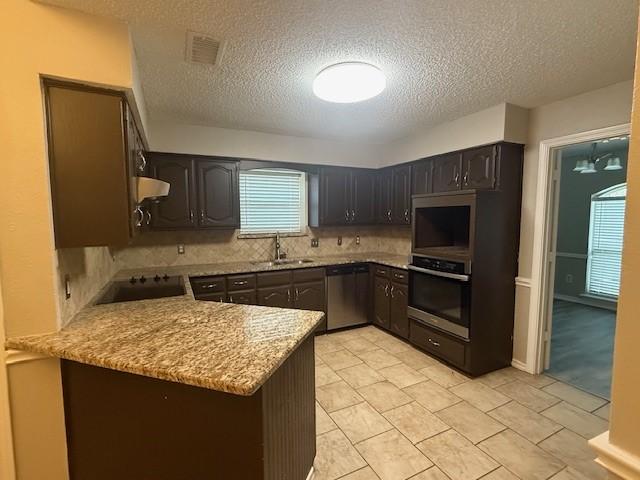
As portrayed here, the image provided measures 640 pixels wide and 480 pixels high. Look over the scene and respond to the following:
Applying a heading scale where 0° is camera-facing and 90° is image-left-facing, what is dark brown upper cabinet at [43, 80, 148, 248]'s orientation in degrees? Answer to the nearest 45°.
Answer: approximately 270°

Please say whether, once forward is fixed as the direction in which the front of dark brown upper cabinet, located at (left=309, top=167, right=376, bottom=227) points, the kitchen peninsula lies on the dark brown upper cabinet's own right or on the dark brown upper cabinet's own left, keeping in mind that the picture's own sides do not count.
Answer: on the dark brown upper cabinet's own right

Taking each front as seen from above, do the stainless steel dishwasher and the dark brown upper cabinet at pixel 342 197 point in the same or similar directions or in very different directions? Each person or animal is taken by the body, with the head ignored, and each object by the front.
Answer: same or similar directions

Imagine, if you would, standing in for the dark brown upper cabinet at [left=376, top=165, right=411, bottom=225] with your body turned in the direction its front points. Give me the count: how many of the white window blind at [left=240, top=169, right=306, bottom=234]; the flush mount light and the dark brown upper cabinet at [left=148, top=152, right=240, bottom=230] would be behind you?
0

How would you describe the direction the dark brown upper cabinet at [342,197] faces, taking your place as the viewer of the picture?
facing the viewer and to the right of the viewer

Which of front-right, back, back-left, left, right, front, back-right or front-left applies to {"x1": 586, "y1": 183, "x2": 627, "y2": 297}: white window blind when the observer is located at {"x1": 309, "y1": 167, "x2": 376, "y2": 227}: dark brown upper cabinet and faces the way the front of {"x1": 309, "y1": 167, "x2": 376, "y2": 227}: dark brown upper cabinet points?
front-left

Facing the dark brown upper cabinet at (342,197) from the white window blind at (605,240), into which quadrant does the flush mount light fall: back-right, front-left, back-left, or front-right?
front-left

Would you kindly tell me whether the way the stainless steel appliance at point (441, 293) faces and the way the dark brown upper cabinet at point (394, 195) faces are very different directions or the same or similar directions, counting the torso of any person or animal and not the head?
same or similar directions

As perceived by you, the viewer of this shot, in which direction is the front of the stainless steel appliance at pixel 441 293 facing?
facing the viewer and to the left of the viewer

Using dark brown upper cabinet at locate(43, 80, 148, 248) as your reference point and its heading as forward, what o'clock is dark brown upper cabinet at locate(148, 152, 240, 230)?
dark brown upper cabinet at locate(148, 152, 240, 230) is roughly at 10 o'clock from dark brown upper cabinet at locate(43, 80, 148, 248).

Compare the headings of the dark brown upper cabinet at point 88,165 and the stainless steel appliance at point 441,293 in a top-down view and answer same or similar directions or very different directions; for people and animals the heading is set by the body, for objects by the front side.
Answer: very different directions
